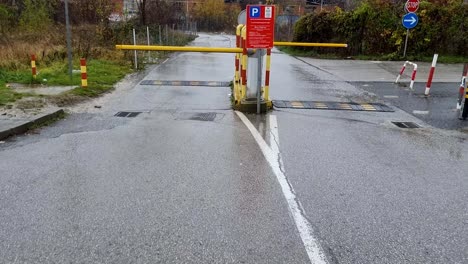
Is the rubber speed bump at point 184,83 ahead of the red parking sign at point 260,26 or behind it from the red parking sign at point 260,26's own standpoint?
behind

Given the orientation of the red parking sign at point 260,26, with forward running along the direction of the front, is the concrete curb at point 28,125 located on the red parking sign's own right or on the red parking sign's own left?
on the red parking sign's own right

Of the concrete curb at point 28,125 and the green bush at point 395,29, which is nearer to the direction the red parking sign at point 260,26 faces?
the concrete curb

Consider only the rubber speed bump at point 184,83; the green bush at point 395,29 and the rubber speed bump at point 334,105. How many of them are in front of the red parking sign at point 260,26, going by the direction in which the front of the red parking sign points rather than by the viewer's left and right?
0

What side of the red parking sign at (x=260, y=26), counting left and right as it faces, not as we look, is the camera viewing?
front

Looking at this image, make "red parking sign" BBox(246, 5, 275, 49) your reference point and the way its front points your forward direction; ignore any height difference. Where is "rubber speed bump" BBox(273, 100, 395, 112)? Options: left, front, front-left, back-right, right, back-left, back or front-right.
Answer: back-left

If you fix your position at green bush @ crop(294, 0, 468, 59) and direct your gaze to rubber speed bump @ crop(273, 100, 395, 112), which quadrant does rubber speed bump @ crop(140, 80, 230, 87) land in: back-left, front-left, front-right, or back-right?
front-right

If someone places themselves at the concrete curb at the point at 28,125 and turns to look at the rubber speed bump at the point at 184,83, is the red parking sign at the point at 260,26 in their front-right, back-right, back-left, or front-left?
front-right

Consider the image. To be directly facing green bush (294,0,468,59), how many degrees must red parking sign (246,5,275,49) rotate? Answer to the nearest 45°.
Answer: approximately 135° to its left
